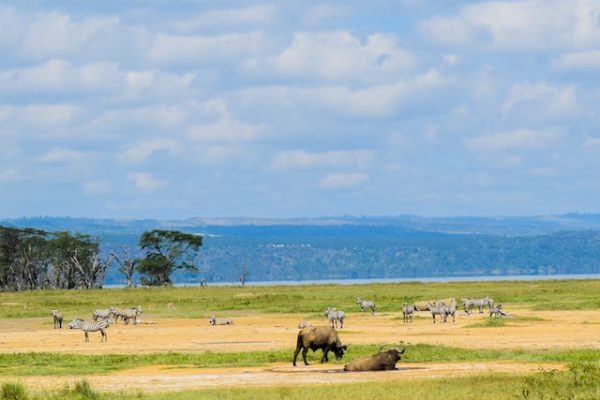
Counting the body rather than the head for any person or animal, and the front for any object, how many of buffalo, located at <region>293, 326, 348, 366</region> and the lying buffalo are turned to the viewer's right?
2

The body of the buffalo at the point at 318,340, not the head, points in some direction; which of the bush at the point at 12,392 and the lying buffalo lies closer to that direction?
the lying buffalo

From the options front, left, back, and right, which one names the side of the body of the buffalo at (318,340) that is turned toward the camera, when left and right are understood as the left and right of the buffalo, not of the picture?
right

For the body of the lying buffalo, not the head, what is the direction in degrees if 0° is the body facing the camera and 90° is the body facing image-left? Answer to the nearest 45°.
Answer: approximately 270°

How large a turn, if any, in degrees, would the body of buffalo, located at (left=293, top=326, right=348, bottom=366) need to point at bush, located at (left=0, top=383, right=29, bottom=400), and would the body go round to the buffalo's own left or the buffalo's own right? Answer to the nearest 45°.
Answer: approximately 135° to the buffalo's own right

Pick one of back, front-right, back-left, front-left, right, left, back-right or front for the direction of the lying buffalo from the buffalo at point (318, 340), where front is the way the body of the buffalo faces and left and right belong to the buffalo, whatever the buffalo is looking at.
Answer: front-right
